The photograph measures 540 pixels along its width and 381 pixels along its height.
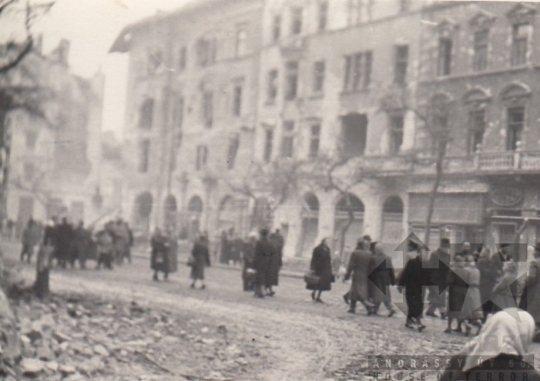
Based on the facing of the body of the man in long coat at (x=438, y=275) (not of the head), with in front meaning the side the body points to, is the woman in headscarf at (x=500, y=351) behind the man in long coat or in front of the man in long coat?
behind

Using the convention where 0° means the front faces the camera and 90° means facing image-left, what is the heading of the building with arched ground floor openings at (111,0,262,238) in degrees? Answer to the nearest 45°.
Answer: approximately 45°

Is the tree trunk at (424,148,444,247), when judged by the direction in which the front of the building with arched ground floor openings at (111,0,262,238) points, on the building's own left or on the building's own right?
on the building's own left

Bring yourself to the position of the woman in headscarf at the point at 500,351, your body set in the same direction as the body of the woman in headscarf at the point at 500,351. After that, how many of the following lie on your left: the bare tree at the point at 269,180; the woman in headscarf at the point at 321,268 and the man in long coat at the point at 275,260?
3

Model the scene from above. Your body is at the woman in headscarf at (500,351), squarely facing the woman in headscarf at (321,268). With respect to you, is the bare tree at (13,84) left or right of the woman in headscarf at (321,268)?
left

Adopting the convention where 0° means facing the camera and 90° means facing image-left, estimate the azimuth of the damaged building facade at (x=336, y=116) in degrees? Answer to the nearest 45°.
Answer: approximately 45°

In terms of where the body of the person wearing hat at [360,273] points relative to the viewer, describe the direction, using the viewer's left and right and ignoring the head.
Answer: facing away from the viewer and to the left of the viewer

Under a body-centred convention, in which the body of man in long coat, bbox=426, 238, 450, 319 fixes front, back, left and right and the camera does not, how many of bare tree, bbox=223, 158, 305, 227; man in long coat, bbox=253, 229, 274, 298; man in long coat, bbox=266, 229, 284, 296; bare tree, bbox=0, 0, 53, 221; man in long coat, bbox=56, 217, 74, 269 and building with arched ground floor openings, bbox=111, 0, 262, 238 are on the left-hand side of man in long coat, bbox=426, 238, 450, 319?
6

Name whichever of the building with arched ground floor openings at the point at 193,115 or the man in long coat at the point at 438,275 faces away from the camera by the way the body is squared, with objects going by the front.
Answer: the man in long coat

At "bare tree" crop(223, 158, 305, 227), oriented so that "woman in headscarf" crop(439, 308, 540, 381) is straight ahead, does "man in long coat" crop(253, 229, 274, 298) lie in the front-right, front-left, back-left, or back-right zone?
front-right
